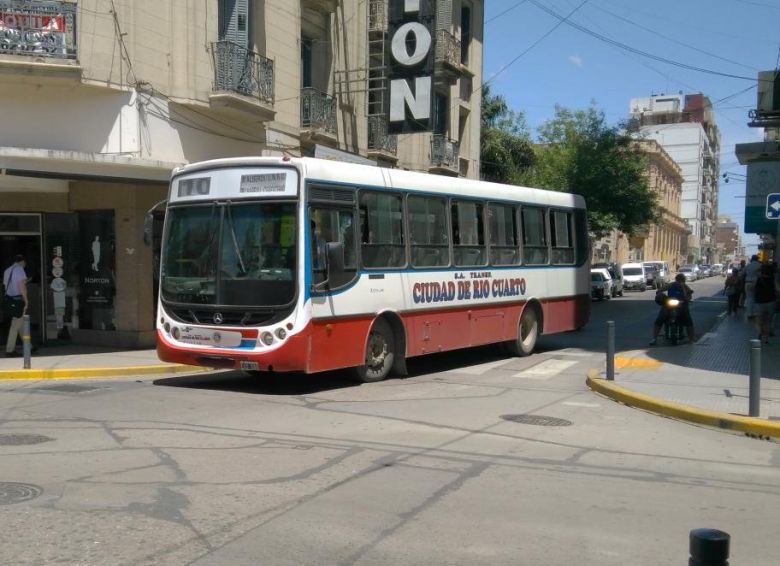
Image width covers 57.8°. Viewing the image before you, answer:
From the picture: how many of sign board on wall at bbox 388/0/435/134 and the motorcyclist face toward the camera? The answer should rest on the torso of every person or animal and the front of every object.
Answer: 2

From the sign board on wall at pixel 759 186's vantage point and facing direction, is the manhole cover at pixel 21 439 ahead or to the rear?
ahead

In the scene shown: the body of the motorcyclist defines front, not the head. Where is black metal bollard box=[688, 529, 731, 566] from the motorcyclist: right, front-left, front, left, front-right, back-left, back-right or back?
front

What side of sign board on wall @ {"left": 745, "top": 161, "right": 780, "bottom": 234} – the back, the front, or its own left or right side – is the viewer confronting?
front

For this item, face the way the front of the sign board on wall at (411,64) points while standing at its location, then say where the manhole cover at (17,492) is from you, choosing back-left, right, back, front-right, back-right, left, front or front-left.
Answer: front

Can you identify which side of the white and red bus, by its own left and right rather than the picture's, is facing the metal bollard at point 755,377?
left

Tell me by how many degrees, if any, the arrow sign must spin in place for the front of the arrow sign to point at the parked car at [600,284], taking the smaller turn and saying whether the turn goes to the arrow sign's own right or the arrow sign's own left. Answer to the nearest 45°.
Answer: approximately 180°

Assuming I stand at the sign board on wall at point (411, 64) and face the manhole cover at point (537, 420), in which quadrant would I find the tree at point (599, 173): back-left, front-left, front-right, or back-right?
back-left

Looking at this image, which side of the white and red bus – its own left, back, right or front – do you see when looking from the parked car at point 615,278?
back

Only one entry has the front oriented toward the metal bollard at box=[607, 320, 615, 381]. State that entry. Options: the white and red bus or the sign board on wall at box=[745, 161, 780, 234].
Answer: the sign board on wall

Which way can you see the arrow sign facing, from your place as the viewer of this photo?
facing the viewer

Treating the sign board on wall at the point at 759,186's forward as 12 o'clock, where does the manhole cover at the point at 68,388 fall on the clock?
The manhole cover is roughly at 1 o'clock from the sign board on wall.
